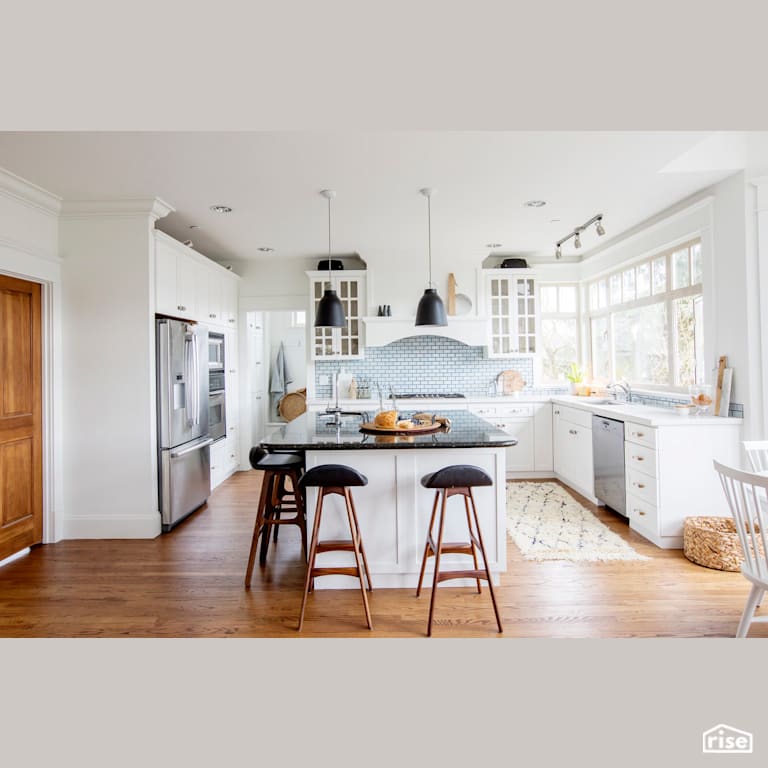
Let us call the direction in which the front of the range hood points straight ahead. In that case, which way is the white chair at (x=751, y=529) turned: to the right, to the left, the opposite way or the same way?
to the left

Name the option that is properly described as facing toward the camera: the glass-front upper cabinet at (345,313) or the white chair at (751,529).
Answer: the glass-front upper cabinet

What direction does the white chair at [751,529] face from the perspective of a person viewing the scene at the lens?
facing away from the viewer and to the right of the viewer

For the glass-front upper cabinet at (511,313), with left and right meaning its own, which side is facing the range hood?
right

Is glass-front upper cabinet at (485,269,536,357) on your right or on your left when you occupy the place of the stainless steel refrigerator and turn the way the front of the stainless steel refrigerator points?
on your left

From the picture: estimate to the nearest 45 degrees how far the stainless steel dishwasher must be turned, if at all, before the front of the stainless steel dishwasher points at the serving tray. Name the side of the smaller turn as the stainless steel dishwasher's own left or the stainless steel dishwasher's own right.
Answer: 0° — it already faces it

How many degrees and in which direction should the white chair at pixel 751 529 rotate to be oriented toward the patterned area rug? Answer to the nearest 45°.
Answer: approximately 90° to its left

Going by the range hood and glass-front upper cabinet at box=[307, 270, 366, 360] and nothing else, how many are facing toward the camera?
2

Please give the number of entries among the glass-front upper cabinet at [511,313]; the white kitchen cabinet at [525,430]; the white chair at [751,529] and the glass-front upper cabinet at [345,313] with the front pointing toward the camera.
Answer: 3

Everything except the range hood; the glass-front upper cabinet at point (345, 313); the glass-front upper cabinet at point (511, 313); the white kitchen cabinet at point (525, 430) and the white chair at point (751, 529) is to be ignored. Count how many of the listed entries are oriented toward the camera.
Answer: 4

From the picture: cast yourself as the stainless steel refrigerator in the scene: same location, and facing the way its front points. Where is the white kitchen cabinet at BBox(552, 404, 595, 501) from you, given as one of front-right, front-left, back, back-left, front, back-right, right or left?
front-left

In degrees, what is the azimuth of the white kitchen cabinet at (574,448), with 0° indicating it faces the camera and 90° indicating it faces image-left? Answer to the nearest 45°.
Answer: approximately 45°

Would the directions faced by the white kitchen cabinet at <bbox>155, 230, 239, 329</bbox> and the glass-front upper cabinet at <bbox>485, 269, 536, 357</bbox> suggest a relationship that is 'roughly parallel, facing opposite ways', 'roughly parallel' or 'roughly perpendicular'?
roughly perpendicular

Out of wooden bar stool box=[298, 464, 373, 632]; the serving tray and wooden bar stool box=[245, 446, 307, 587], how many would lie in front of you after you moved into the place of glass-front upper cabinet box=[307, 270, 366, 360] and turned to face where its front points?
3

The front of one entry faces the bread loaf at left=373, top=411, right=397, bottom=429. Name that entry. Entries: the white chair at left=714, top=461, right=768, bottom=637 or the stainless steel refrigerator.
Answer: the stainless steel refrigerator

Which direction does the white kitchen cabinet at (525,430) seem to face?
toward the camera

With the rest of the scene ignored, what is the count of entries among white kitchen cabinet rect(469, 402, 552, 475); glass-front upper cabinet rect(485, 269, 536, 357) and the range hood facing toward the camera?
3
